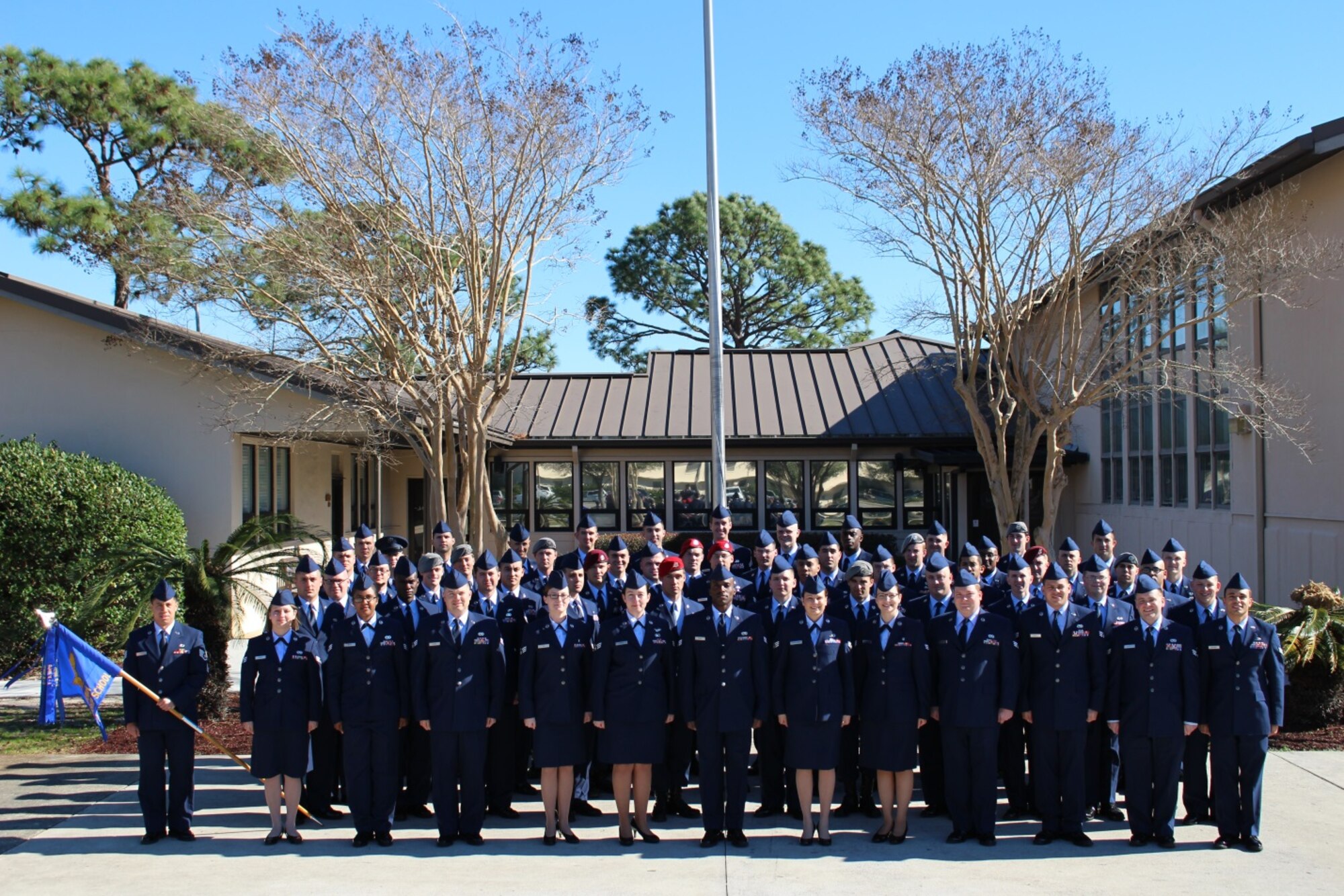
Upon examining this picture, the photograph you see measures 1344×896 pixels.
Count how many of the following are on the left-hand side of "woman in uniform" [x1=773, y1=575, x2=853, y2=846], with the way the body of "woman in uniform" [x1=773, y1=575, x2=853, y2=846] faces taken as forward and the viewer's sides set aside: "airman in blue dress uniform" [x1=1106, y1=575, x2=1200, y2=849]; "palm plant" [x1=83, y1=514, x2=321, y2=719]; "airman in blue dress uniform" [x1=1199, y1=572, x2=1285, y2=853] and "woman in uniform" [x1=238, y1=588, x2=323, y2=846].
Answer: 2

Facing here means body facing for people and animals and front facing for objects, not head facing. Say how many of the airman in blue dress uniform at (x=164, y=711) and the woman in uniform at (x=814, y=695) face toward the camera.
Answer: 2

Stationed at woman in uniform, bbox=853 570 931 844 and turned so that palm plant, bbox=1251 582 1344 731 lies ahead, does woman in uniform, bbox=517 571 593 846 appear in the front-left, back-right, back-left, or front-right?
back-left

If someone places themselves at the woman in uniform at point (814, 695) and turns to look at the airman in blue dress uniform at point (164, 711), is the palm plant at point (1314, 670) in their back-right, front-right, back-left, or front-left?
back-right

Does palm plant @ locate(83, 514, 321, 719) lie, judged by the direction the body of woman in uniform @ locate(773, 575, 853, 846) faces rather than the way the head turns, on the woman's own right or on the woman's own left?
on the woman's own right

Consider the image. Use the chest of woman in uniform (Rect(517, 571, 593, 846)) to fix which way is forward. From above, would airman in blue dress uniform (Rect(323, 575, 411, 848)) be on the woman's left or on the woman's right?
on the woman's right

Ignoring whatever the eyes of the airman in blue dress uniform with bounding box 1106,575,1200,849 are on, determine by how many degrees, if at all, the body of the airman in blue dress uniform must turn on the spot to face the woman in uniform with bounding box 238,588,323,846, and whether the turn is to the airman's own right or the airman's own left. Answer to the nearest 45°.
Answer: approximately 90° to the airman's own right

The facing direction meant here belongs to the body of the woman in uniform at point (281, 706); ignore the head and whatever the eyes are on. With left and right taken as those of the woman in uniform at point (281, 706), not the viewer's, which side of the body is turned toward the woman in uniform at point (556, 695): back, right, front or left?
left
